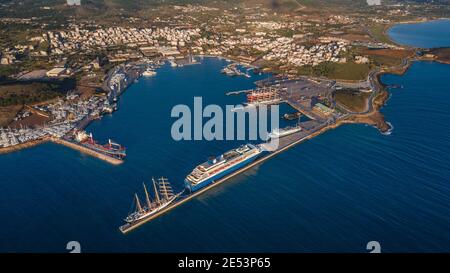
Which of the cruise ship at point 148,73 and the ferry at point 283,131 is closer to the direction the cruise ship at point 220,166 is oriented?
the ferry

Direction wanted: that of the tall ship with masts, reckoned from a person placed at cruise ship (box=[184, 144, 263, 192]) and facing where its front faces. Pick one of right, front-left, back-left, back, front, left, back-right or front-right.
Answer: back

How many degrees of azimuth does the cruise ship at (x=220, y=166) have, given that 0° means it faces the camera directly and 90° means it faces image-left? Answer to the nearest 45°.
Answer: approximately 225°

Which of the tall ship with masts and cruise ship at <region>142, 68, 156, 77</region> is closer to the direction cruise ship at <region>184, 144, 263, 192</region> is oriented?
the cruise ship

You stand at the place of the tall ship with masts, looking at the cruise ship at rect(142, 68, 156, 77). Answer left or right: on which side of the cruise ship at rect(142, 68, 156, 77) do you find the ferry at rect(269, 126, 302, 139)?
right

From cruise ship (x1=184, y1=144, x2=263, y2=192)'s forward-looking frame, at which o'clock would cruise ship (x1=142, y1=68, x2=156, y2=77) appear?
cruise ship (x1=142, y1=68, x2=156, y2=77) is roughly at 10 o'clock from cruise ship (x1=184, y1=144, x2=263, y2=192).

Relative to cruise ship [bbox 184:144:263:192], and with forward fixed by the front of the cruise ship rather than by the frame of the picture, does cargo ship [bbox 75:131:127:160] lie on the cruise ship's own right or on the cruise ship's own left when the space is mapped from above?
on the cruise ship's own left
